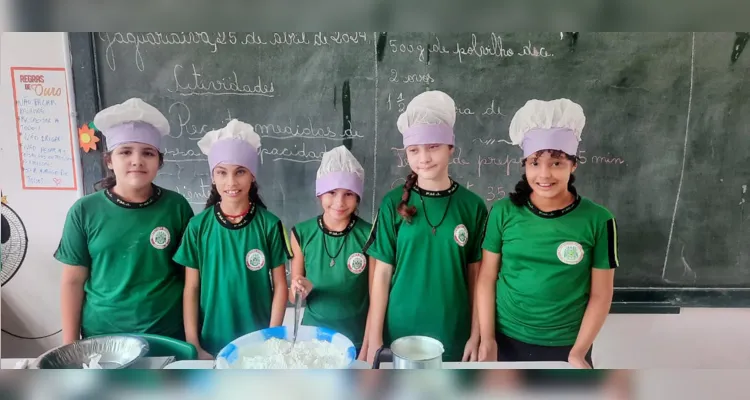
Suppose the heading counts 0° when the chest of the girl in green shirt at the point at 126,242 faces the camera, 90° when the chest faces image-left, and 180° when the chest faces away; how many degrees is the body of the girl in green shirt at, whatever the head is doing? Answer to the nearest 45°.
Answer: approximately 0°

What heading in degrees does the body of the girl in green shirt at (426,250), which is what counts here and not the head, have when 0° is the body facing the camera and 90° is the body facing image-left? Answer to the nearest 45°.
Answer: approximately 0°
